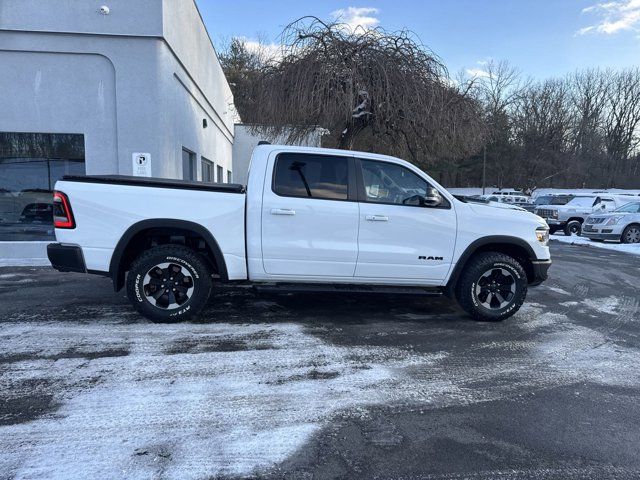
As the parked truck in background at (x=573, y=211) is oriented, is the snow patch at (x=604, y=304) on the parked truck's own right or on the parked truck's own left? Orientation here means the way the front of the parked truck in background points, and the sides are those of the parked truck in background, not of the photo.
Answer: on the parked truck's own left

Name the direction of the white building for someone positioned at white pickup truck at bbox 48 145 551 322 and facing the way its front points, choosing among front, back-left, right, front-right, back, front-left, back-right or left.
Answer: back-left

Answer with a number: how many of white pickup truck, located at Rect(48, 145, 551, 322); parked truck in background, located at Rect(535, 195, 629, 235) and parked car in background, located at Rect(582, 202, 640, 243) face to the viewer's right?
1

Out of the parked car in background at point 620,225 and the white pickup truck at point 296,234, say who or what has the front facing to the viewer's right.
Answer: the white pickup truck

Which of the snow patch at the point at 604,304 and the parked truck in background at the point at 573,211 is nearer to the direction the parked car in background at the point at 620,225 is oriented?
the snow patch

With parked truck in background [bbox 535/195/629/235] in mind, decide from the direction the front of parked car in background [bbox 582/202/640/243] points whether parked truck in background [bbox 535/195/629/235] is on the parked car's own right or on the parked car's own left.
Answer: on the parked car's own right

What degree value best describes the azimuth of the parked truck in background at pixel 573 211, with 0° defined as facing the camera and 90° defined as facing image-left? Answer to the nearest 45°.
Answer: approximately 45°

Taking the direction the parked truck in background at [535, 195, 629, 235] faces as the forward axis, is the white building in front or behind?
in front

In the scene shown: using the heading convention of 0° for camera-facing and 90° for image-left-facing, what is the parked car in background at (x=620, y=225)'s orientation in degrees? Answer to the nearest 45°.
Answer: approximately 45°

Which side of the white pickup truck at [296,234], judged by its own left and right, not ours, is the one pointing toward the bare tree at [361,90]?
left

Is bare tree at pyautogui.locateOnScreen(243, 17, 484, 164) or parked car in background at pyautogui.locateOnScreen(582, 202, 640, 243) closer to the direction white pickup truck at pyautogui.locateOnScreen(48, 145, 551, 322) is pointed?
the parked car in background

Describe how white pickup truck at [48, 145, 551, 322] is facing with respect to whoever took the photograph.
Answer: facing to the right of the viewer

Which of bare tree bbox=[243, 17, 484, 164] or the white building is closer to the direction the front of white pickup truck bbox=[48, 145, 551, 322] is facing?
the bare tree
